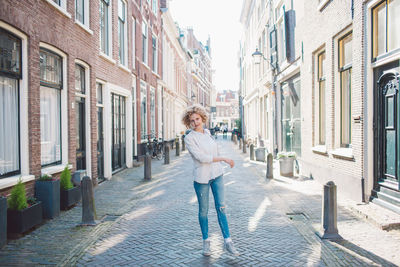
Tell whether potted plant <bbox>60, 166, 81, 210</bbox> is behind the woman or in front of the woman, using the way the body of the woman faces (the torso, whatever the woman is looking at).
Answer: behind

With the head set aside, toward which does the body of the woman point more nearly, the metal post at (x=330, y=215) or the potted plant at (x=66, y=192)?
the metal post

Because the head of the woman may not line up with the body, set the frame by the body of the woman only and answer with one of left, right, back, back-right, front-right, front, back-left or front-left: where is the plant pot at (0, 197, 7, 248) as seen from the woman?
back-right

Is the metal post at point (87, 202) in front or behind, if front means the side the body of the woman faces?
behind

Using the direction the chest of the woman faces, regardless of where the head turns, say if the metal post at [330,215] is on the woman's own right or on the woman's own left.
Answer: on the woman's own left

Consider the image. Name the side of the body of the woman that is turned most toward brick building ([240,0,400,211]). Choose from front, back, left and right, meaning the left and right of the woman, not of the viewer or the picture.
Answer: left

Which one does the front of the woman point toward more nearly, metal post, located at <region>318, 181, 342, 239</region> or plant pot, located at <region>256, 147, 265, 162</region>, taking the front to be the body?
the metal post

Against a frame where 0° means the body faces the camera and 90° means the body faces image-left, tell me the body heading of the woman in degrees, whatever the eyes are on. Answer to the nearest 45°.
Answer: approximately 315°

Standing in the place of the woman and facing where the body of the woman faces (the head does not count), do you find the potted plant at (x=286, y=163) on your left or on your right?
on your left
